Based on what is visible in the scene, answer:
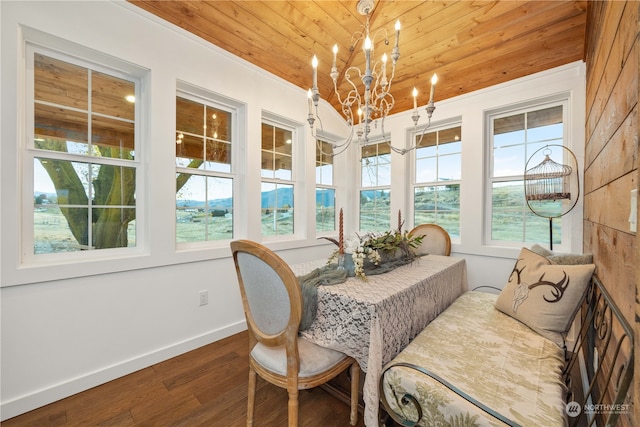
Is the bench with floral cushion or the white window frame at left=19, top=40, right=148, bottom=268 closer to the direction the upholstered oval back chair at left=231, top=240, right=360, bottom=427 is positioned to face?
the bench with floral cushion

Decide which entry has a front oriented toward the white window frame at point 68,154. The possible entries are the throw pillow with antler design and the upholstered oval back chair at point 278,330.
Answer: the throw pillow with antler design

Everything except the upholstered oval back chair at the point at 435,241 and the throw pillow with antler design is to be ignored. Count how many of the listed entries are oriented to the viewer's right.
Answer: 0

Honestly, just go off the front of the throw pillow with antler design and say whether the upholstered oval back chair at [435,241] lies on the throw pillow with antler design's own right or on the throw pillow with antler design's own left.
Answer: on the throw pillow with antler design's own right

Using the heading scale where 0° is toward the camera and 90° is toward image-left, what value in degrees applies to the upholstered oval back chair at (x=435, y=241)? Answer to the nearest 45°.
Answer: approximately 45°

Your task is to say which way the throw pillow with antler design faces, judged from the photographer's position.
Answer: facing the viewer and to the left of the viewer

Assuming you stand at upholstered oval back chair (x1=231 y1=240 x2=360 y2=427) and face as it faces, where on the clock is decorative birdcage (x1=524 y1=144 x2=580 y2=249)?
The decorative birdcage is roughly at 1 o'clock from the upholstered oval back chair.

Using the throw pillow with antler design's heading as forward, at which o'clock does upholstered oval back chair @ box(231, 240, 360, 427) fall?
The upholstered oval back chair is roughly at 12 o'clock from the throw pillow with antler design.

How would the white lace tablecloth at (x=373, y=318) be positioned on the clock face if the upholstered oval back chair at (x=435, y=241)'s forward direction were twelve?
The white lace tablecloth is roughly at 11 o'clock from the upholstered oval back chair.

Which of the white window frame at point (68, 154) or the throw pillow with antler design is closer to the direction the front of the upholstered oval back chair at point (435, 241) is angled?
the white window frame

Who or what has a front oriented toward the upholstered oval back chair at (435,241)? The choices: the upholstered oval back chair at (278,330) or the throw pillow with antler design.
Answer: the upholstered oval back chair at (278,330)

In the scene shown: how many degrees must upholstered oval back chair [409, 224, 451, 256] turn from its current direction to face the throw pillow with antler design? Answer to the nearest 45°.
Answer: approximately 90° to its left

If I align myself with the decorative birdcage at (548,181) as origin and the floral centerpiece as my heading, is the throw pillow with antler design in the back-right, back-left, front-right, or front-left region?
front-left

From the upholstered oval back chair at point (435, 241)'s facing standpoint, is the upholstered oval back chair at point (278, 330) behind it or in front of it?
in front

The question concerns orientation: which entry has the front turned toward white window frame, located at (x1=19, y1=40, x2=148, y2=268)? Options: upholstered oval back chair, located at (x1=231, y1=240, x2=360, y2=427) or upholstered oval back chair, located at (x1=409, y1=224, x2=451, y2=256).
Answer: upholstered oval back chair, located at (x1=409, y1=224, x2=451, y2=256)

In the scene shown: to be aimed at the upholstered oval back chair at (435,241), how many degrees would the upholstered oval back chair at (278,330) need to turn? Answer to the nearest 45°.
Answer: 0° — it already faces it

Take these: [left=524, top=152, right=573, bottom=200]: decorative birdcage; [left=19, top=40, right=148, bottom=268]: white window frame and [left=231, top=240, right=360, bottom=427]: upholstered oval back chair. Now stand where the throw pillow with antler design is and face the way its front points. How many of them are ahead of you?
2

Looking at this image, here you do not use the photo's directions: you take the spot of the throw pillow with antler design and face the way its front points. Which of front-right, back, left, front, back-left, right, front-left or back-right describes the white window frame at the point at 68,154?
front

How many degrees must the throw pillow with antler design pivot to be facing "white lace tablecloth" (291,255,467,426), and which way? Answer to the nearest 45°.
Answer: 0° — it already faces it

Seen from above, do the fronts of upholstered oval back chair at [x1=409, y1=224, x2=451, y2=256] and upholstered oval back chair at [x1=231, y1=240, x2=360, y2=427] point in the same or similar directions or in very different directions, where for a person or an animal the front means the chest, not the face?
very different directions
